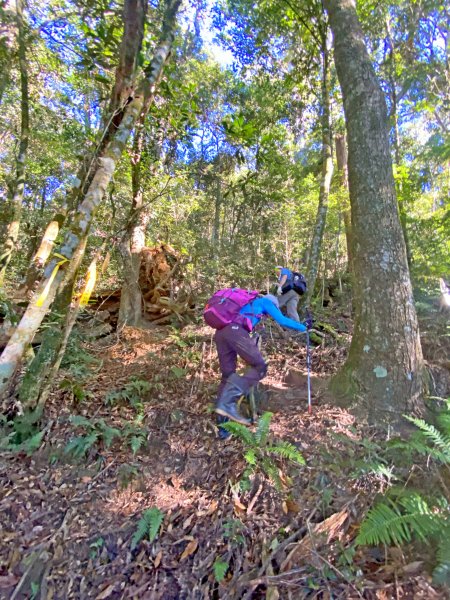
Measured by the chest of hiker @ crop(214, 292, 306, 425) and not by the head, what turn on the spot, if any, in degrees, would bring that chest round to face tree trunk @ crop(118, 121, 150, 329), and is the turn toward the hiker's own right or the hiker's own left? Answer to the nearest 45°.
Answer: approximately 135° to the hiker's own left

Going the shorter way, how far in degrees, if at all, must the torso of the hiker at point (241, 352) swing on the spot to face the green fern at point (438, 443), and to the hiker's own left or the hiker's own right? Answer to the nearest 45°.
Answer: approximately 45° to the hiker's own right

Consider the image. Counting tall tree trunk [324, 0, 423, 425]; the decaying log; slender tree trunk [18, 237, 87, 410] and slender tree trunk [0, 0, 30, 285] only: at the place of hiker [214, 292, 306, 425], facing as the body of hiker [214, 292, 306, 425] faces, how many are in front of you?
1

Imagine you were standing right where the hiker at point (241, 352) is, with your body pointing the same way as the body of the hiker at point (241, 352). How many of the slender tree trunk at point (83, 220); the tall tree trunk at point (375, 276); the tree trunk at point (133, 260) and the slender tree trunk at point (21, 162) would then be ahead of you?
1

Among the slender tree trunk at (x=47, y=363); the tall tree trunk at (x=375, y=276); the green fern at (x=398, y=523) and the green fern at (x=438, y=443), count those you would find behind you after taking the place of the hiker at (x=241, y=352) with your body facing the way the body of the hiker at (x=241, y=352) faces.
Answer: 1

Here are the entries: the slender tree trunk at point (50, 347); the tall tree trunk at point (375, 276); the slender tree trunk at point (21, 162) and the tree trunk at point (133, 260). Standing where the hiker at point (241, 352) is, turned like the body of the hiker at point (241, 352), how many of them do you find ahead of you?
1

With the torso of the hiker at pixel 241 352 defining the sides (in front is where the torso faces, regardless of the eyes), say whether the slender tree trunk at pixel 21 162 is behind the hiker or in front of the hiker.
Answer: behind

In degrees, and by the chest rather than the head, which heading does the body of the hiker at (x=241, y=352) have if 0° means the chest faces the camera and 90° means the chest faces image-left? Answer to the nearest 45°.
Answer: approximately 270°

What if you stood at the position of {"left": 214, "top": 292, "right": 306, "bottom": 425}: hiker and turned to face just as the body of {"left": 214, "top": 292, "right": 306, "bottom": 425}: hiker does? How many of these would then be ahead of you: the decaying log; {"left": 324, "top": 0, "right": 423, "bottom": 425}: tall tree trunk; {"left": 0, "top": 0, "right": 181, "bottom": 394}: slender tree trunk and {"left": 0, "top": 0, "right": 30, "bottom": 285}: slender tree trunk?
1

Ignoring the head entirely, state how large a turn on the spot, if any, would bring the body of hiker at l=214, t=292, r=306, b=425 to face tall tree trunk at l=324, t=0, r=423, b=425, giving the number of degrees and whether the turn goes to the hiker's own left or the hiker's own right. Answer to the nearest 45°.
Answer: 0° — they already face it

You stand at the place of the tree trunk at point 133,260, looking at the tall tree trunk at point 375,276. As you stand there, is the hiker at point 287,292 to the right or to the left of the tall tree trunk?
left
